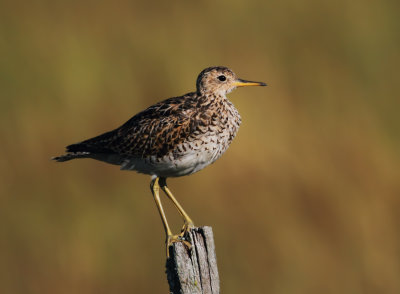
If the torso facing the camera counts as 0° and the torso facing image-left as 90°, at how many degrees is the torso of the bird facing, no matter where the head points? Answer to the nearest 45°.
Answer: approximately 270°
